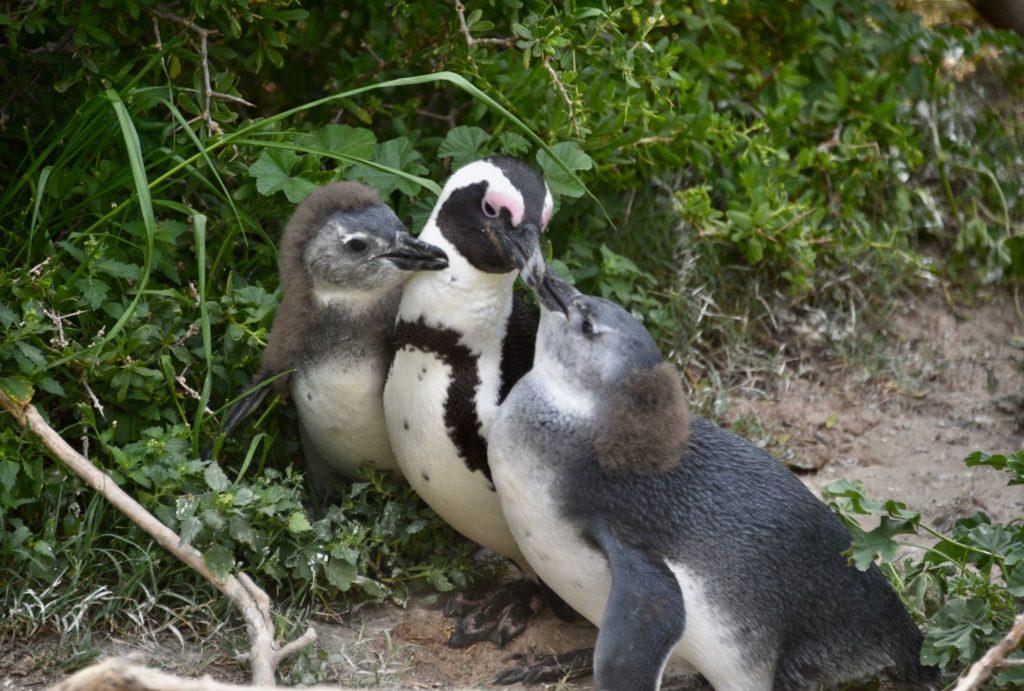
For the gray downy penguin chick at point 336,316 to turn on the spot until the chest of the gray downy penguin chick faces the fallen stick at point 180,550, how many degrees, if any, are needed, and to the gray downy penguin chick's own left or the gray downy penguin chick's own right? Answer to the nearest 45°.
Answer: approximately 90° to the gray downy penguin chick's own right

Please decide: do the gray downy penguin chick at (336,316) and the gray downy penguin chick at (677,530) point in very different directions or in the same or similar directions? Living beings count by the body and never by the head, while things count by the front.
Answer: very different directions

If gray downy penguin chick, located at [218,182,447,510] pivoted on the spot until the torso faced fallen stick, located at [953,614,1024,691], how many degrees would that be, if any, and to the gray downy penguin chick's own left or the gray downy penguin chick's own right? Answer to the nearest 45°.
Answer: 0° — it already faces it

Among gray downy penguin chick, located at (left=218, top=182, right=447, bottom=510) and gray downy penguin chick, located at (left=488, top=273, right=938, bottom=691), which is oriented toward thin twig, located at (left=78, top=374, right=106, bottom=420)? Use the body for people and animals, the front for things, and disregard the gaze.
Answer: gray downy penguin chick, located at (left=488, top=273, right=938, bottom=691)

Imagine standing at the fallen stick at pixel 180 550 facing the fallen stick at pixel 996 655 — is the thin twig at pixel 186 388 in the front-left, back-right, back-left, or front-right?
back-left

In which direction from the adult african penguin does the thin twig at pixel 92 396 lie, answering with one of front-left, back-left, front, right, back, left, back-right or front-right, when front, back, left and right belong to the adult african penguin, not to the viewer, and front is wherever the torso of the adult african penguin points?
front-right

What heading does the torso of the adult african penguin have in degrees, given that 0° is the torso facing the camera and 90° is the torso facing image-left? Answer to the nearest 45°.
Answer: approximately 45°

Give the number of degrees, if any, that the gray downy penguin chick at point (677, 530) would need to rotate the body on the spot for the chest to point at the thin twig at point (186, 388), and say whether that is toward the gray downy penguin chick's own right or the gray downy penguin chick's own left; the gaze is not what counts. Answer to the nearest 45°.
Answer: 0° — it already faces it

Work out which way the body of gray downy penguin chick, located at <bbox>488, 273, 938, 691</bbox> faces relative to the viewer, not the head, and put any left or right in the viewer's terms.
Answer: facing to the left of the viewer

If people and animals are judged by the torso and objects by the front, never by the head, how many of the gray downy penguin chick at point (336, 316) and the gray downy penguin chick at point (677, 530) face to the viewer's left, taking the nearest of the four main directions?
1

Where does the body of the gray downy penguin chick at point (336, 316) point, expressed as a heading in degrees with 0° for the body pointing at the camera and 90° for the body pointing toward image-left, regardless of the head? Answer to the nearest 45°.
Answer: approximately 315°
